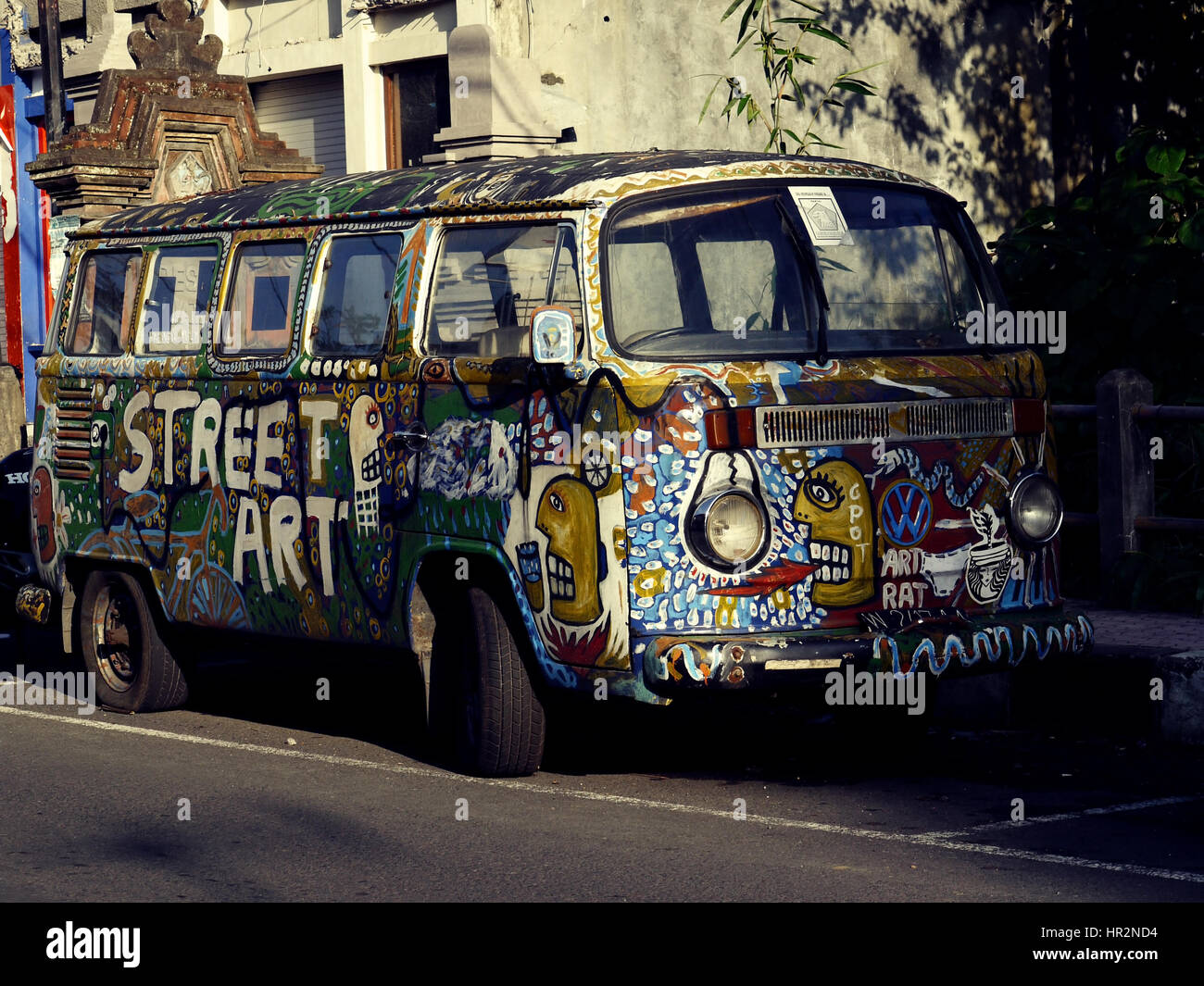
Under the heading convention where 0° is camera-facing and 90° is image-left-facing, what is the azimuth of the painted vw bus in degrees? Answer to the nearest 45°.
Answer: approximately 315°

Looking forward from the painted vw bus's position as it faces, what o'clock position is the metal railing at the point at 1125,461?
The metal railing is roughly at 9 o'clock from the painted vw bus.
